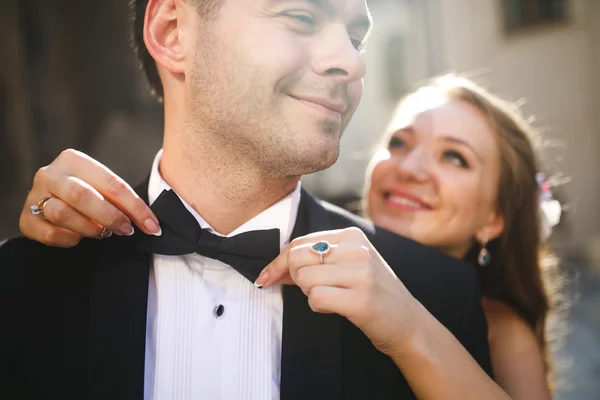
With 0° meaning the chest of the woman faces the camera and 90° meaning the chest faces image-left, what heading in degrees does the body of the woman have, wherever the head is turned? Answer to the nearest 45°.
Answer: approximately 45°

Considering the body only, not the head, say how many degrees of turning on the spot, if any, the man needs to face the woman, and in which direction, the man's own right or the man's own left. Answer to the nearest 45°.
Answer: approximately 135° to the man's own left

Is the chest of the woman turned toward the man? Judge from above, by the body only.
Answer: yes

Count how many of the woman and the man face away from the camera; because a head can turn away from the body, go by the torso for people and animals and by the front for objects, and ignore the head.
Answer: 0
